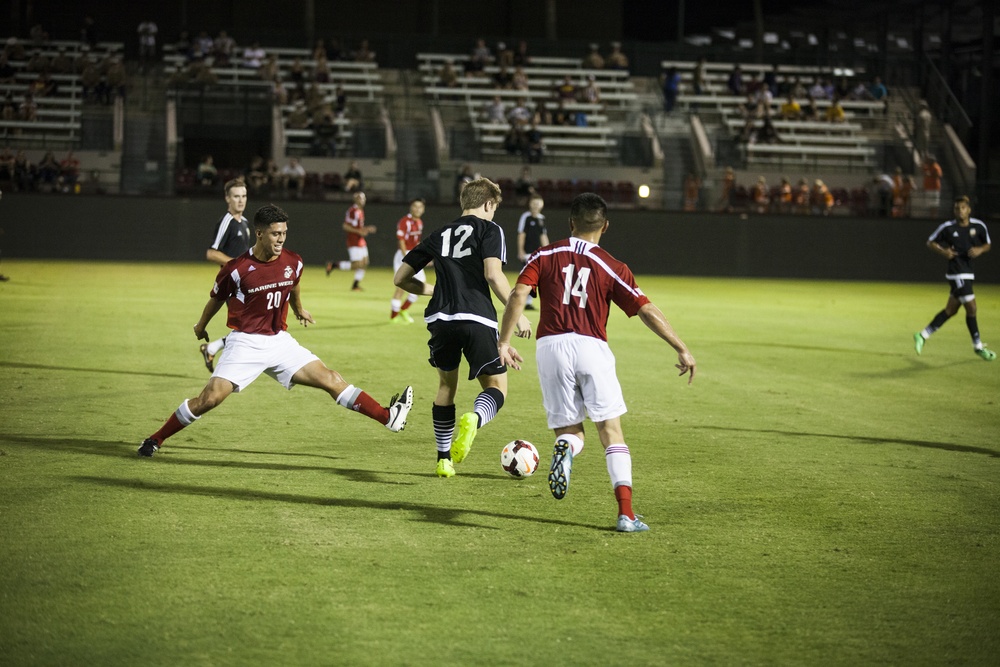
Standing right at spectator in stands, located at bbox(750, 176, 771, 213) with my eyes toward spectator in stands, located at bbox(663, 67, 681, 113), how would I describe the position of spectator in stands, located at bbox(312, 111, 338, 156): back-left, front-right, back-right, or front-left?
front-left

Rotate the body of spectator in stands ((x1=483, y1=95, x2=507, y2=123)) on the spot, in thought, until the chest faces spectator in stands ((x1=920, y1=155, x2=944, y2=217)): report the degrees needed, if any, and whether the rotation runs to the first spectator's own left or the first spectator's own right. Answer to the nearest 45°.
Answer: approximately 90° to the first spectator's own left

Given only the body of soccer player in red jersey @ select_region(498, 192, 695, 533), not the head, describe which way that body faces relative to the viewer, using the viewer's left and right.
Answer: facing away from the viewer

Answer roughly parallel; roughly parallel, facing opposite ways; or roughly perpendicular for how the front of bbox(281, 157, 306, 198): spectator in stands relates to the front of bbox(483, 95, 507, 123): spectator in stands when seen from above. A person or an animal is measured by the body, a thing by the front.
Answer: roughly parallel

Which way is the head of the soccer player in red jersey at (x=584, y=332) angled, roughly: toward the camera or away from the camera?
away from the camera

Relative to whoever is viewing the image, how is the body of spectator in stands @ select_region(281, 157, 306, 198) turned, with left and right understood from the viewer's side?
facing the viewer

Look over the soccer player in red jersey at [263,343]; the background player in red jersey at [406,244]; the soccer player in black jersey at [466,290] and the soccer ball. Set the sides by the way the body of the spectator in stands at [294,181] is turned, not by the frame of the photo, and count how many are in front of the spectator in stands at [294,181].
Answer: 4

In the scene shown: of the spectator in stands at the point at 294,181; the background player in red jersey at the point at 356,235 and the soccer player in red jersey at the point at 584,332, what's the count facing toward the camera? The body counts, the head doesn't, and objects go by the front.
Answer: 1

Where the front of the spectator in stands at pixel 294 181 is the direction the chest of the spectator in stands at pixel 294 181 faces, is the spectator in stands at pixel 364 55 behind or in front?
behind

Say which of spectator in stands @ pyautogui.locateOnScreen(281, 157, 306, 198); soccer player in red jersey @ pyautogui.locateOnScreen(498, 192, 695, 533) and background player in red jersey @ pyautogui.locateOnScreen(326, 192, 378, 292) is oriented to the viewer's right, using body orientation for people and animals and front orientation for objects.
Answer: the background player in red jersey

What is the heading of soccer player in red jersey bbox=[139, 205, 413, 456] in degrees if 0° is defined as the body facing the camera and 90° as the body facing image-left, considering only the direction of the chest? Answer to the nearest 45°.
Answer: approximately 315°

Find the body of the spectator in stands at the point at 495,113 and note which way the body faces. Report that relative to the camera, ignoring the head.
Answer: toward the camera

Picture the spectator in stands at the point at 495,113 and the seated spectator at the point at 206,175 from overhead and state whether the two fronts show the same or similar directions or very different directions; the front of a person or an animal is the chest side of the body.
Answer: same or similar directions

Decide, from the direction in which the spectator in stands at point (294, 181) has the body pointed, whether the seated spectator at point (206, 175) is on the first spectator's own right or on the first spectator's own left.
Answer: on the first spectator's own right

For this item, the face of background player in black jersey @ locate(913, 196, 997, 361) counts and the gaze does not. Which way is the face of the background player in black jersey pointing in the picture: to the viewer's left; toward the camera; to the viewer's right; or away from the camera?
toward the camera

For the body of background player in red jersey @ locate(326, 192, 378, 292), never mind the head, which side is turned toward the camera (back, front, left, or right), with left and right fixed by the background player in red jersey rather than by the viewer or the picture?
right

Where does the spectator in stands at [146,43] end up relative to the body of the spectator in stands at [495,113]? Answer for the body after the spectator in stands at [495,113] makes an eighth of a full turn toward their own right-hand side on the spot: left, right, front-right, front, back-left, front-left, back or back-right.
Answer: front-right
